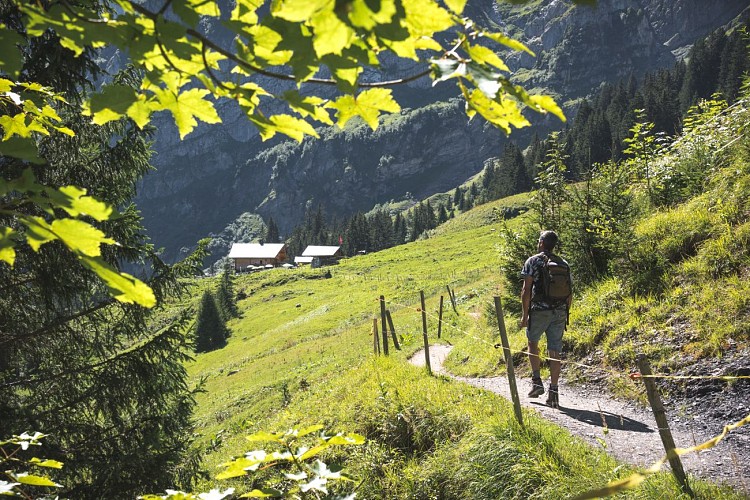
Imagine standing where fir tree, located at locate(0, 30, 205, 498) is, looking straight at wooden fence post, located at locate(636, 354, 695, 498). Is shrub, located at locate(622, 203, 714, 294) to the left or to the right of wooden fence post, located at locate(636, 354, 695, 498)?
left

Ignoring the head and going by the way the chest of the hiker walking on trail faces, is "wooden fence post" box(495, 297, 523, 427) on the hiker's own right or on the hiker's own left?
on the hiker's own left

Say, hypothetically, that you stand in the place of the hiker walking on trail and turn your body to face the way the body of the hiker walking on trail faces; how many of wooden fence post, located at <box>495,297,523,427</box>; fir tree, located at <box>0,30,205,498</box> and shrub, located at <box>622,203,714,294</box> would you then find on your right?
1

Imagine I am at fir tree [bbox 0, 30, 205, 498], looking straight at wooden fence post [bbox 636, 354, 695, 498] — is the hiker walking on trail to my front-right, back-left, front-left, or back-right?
front-left

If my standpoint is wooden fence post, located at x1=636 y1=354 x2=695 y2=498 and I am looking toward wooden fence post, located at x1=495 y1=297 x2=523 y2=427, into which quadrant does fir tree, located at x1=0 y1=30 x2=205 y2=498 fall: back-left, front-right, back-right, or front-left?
front-left

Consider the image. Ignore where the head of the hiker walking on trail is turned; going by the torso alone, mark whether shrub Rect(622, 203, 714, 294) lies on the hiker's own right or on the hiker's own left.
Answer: on the hiker's own right

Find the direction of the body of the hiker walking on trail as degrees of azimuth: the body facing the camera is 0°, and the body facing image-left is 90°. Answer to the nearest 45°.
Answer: approximately 135°

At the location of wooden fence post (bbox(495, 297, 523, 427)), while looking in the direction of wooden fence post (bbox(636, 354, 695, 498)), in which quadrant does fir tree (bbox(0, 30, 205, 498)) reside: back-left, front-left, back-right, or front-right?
back-right

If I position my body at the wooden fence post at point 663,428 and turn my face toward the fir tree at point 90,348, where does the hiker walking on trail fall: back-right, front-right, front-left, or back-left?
front-right

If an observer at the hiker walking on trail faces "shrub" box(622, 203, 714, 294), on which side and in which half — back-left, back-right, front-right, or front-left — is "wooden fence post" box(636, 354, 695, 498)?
back-right
